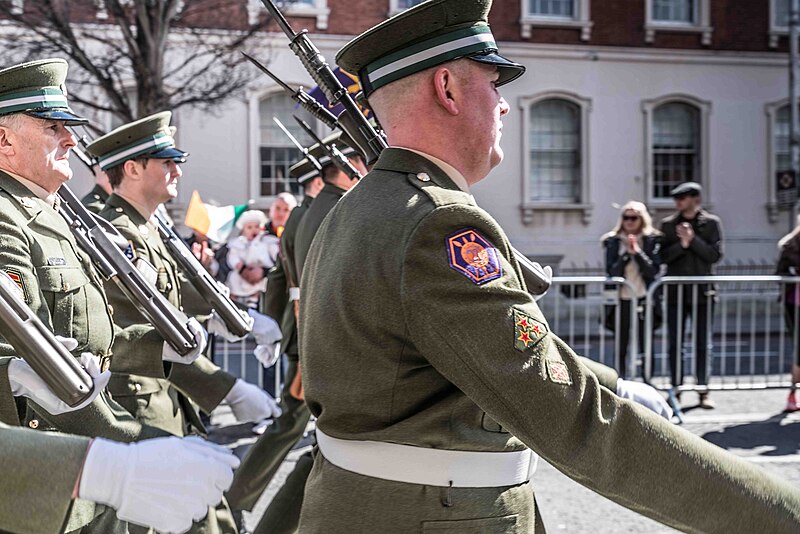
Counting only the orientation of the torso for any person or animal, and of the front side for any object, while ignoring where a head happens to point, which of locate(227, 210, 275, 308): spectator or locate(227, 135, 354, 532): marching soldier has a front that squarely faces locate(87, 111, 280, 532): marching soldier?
the spectator

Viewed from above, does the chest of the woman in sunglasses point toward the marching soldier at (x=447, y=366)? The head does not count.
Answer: yes

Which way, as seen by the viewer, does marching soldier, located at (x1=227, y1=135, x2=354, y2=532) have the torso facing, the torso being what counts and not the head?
to the viewer's right

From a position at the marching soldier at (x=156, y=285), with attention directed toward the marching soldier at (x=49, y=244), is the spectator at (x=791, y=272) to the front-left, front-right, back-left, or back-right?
back-left

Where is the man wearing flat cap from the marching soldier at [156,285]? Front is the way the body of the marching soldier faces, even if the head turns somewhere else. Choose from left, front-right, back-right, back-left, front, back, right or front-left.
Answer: front-left

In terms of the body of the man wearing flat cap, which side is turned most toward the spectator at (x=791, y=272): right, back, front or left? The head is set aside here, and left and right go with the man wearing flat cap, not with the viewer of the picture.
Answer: left

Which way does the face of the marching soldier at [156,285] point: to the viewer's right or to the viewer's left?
to the viewer's right

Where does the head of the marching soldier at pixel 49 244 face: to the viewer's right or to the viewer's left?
to the viewer's right

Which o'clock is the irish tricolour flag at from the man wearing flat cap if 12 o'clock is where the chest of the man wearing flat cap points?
The irish tricolour flag is roughly at 3 o'clock from the man wearing flat cap.

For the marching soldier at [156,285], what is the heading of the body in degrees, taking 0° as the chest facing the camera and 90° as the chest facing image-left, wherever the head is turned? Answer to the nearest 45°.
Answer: approximately 270°

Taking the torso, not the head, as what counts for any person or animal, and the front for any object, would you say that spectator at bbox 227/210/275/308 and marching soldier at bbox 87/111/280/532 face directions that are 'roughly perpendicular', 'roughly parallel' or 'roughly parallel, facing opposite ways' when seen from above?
roughly perpendicular

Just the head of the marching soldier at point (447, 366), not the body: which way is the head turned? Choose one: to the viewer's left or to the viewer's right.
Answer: to the viewer's right
